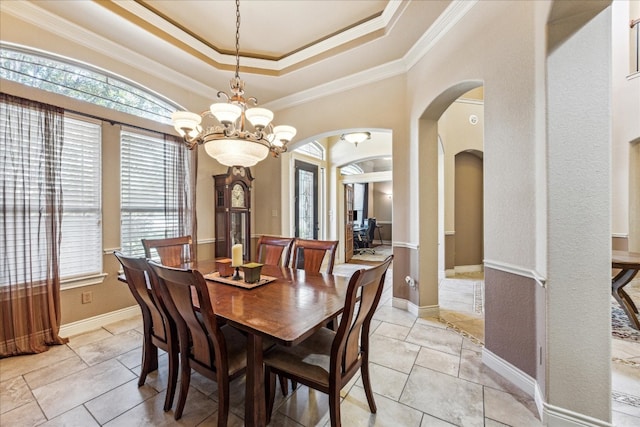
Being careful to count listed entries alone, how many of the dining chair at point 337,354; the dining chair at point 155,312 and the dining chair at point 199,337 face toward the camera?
0

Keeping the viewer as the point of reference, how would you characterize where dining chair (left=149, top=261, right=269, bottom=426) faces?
facing away from the viewer and to the right of the viewer

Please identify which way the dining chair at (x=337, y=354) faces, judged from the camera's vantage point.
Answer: facing away from the viewer and to the left of the viewer

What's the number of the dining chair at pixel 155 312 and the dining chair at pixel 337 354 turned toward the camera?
0

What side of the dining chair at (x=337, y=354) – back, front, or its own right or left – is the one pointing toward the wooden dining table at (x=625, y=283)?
right

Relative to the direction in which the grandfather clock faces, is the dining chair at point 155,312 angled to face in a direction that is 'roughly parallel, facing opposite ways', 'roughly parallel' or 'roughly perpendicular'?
roughly perpendicular

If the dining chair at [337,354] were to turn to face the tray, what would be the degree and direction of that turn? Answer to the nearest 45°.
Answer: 0° — it already faces it

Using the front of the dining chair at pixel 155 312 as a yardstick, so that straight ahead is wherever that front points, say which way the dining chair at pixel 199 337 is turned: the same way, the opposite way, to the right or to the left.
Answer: the same way

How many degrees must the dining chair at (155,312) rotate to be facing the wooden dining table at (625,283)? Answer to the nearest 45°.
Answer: approximately 45° to its right

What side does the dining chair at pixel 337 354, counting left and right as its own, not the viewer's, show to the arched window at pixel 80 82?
front

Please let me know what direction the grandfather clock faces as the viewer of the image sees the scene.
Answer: facing the viewer and to the right of the viewer

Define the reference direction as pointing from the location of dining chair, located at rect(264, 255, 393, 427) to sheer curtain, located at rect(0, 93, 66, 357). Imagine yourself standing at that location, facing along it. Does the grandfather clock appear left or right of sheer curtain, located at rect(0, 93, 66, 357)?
right

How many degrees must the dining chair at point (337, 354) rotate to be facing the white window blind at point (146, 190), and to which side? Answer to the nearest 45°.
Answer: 0° — it already faces it

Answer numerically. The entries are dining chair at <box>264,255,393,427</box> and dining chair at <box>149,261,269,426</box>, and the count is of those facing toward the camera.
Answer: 0

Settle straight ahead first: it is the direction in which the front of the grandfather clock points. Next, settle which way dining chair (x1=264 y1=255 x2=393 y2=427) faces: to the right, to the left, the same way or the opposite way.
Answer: the opposite way

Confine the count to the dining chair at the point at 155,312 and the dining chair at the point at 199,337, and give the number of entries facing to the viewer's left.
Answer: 0

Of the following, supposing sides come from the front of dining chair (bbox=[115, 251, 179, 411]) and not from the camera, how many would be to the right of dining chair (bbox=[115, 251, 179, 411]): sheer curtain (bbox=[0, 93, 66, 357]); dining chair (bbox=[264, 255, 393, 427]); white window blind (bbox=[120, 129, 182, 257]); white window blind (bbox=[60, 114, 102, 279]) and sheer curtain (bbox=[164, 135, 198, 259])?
1

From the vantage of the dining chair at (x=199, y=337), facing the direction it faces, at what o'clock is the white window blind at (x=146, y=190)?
The white window blind is roughly at 10 o'clock from the dining chair.

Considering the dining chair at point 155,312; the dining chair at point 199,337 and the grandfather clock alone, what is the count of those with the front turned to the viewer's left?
0

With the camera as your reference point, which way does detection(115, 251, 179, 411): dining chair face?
facing away from the viewer and to the right of the viewer

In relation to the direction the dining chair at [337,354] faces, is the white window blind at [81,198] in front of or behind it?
in front
